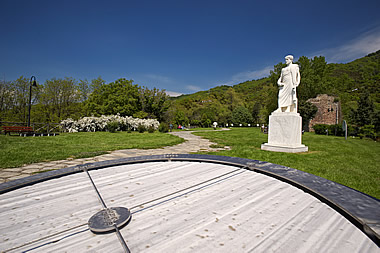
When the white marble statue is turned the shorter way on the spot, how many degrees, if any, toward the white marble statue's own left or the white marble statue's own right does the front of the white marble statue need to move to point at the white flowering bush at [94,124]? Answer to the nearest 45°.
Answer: approximately 45° to the white marble statue's own right

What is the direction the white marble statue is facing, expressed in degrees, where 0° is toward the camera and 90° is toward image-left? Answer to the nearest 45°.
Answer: approximately 45°

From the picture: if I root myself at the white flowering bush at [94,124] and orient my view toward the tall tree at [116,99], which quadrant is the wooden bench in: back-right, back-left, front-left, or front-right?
back-left

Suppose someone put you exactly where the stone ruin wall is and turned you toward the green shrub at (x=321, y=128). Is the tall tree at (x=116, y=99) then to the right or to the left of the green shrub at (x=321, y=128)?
right

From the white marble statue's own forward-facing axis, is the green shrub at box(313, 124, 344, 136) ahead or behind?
behind

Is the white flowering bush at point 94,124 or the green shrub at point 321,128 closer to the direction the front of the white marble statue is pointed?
the white flowering bush

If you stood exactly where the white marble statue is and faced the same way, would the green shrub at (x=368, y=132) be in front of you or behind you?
behind

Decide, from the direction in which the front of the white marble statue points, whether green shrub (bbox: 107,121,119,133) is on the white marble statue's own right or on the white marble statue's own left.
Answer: on the white marble statue's own right

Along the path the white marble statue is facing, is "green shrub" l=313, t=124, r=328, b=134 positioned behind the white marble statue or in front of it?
behind
